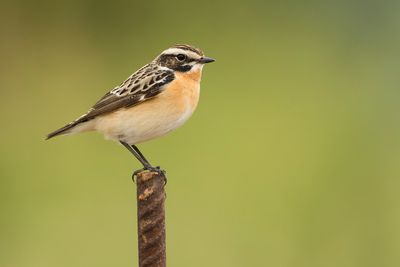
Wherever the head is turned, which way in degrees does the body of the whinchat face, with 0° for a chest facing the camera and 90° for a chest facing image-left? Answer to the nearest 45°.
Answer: approximately 270°
